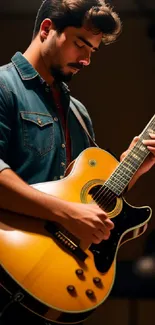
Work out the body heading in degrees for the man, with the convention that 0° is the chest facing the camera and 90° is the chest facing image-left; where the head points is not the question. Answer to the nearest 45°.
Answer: approximately 315°
